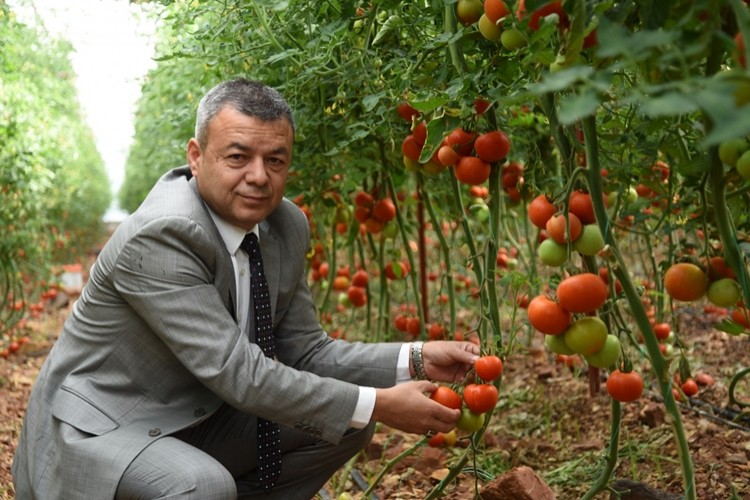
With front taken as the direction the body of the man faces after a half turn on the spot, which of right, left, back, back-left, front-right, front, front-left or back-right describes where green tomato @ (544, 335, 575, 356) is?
back

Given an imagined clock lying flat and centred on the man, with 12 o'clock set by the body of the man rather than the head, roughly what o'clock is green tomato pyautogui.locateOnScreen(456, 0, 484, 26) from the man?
The green tomato is roughly at 11 o'clock from the man.

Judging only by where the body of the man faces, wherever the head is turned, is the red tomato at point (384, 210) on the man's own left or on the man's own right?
on the man's own left

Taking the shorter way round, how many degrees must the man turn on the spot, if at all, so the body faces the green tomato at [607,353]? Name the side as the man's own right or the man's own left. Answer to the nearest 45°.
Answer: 0° — they already face it

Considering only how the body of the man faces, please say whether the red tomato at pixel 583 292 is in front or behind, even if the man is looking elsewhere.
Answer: in front

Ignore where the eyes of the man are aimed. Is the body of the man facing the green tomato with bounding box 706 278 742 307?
yes

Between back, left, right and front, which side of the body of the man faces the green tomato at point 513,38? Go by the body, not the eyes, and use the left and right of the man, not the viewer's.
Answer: front

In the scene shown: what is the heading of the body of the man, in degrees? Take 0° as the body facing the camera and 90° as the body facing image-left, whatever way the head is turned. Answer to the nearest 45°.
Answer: approximately 315°

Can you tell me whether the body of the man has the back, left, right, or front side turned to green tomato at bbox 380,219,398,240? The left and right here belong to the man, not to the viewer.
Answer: left

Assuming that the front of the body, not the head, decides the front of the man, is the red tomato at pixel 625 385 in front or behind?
in front

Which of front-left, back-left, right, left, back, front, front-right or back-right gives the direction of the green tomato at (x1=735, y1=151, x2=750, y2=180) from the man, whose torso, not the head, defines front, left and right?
front

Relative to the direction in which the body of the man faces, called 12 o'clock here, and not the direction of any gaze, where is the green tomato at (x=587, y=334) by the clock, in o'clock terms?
The green tomato is roughly at 12 o'clock from the man.

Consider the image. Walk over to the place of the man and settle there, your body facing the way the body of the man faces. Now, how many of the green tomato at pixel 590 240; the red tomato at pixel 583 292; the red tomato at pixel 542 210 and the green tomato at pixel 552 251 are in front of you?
4
